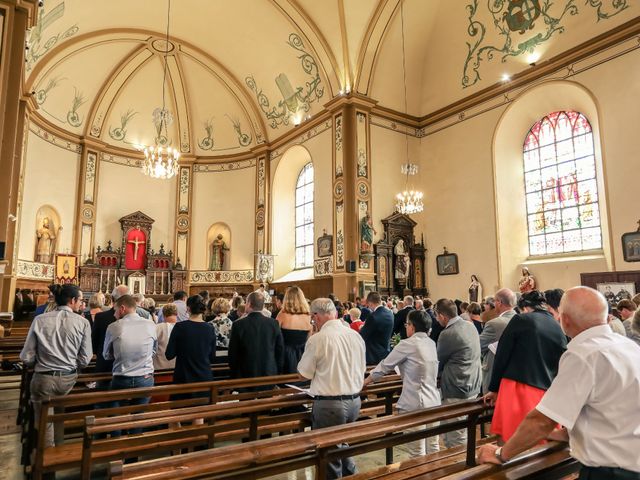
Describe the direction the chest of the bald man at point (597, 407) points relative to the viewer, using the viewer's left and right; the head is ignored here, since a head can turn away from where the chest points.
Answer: facing away from the viewer and to the left of the viewer

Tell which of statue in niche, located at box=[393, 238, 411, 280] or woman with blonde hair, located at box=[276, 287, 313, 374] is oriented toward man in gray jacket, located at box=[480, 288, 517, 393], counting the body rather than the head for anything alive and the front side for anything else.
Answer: the statue in niche

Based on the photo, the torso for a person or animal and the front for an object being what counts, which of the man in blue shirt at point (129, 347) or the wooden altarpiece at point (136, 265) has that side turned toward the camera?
the wooden altarpiece

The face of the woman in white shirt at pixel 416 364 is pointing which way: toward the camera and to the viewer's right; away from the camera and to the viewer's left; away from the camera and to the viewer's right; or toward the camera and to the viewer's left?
away from the camera and to the viewer's left

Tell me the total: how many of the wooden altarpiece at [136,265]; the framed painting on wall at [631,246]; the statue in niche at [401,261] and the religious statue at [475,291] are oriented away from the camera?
0

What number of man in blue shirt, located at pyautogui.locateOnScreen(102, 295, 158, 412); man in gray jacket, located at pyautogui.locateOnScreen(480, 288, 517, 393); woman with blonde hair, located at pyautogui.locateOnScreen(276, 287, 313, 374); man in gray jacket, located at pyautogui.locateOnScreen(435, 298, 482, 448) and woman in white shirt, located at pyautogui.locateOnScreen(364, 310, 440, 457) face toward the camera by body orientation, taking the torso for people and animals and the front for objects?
0

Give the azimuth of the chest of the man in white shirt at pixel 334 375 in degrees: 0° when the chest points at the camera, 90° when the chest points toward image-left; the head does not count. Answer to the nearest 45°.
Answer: approximately 135°

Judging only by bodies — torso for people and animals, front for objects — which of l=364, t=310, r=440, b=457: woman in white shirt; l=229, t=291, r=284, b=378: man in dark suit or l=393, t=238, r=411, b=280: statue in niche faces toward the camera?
the statue in niche

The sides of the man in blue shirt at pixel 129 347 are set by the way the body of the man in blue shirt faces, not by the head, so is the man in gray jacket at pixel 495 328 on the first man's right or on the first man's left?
on the first man's right

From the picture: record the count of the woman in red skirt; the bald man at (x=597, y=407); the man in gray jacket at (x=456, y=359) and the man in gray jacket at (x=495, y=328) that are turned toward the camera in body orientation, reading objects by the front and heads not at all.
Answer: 0

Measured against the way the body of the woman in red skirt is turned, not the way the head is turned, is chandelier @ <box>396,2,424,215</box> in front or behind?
in front

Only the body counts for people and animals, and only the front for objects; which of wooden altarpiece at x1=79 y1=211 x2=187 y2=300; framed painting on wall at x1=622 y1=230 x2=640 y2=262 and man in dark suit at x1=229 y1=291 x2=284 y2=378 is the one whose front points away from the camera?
the man in dark suit

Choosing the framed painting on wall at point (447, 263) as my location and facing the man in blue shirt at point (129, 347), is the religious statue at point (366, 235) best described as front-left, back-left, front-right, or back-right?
front-right

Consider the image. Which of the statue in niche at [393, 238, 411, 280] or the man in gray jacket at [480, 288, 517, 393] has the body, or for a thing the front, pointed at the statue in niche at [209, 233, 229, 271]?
the man in gray jacket

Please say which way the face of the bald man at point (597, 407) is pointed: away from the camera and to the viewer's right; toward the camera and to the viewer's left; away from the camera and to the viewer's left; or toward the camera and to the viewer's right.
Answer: away from the camera and to the viewer's left

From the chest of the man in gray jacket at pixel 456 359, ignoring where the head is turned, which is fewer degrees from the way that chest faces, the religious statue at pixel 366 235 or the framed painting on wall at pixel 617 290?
the religious statue

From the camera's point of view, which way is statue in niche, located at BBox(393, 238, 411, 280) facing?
toward the camera

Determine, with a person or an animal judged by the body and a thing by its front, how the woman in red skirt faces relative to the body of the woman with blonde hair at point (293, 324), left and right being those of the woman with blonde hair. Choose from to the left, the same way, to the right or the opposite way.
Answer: the same way

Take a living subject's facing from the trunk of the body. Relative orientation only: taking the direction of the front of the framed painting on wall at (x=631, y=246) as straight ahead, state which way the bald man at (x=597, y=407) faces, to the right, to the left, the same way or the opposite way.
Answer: to the right

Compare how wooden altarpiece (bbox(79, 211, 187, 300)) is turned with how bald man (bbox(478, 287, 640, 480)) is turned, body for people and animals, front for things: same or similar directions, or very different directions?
very different directions

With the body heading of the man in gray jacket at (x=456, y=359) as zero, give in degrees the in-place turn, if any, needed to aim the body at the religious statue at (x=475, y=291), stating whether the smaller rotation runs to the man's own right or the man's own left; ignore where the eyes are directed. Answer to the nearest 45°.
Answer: approximately 45° to the man's own right
